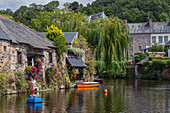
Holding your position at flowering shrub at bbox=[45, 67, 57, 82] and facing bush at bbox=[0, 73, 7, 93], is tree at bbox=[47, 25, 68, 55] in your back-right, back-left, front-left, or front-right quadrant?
back-right

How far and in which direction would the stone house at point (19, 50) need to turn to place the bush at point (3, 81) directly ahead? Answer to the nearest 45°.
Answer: approximately 45° to its right

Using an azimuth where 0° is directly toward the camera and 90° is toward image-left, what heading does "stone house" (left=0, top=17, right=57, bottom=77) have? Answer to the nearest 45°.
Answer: approximately 315°

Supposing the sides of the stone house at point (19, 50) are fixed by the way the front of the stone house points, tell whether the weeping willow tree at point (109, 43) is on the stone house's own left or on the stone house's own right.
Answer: on the stone house's own left

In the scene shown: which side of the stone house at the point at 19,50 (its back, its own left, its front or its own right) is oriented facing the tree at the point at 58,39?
left

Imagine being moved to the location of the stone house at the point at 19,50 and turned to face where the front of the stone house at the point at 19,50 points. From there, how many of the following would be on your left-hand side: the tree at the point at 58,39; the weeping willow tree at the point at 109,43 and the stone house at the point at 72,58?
3

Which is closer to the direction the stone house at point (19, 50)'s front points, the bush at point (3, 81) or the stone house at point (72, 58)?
the bush
